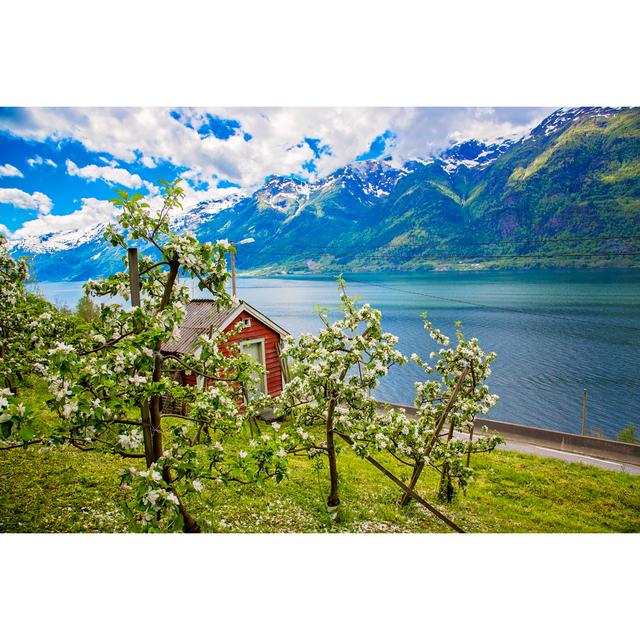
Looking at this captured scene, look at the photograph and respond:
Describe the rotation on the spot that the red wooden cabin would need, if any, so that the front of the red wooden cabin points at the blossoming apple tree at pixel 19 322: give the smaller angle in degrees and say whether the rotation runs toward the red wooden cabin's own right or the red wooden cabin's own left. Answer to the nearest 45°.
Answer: approximately 90° to the red wooden cabin's own right

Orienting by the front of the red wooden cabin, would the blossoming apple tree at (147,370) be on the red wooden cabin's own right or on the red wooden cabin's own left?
on the red wooden cabin's own right

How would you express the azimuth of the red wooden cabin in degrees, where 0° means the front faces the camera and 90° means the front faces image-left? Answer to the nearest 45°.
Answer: approximately 315°

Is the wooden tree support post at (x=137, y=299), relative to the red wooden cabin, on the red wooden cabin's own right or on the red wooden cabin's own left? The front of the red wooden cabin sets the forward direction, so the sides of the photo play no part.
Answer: on the red wooden cabin's own right
